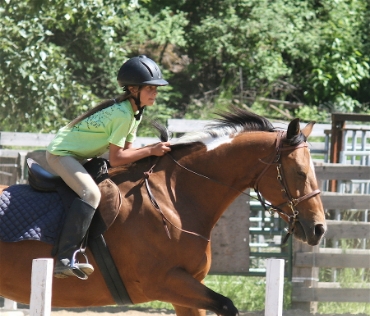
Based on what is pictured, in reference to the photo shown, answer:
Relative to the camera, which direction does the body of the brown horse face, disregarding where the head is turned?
to the viewer's right

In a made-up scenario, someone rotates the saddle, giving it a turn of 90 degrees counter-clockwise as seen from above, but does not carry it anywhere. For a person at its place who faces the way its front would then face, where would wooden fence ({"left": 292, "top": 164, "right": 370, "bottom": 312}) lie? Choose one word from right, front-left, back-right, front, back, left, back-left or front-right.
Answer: front-right

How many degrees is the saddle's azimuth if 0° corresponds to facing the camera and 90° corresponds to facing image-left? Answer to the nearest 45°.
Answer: approximately 270°

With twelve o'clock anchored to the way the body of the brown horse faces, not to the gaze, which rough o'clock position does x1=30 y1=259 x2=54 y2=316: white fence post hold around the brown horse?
The white fence post is roughly at 4 o'clock from the brown horse.

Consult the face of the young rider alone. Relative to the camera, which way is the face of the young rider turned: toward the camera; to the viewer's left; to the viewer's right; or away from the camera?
to the viewer's right

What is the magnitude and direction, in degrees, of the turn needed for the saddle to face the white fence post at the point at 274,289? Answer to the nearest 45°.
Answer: approximately 45° to its right

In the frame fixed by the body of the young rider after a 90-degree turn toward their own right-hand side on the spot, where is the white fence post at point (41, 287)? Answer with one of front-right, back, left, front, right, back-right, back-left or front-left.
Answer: front

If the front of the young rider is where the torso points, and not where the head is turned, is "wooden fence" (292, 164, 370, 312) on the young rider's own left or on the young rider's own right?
on the young rider's own left

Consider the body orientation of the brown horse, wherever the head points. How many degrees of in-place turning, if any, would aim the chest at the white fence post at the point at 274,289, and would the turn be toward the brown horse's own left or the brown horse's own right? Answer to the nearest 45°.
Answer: approximately 45° to the brown horse's own right

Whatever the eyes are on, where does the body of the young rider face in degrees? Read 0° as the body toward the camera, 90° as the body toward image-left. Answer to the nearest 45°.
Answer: approximately 270°
